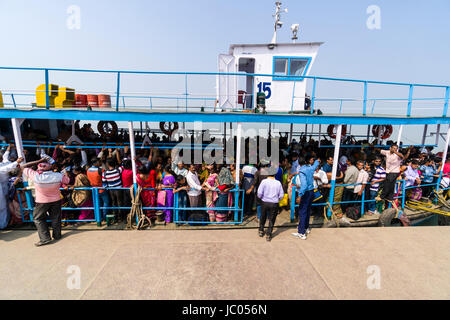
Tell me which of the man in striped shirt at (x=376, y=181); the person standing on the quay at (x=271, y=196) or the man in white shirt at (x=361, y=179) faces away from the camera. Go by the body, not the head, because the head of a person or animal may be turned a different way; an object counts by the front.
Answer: the person standing on the quay

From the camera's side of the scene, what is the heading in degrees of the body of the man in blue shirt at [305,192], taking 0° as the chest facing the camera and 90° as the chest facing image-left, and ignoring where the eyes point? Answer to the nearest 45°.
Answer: approximately 135°

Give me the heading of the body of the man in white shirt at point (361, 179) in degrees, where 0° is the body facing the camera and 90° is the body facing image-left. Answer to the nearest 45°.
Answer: approximately 45°

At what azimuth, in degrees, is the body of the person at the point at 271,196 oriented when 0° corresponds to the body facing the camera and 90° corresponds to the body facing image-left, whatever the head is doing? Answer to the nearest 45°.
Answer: approximately 180°

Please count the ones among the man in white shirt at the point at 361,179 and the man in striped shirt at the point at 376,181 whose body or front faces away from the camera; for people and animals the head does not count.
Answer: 0

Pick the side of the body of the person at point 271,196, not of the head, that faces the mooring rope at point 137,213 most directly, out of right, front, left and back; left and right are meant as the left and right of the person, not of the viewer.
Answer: left

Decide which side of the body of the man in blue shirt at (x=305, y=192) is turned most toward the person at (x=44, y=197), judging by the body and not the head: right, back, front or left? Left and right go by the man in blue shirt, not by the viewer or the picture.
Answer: left

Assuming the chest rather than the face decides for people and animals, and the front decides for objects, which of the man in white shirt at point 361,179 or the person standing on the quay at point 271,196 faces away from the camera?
the person standing on the quay
